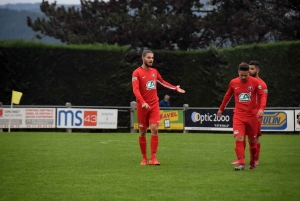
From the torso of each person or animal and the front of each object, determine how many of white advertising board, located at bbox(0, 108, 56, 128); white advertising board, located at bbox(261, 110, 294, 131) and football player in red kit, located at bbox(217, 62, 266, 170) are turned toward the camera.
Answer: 3

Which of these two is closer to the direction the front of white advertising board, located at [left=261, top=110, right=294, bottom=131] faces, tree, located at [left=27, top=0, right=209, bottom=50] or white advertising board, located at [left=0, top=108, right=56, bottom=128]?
the white advertising board

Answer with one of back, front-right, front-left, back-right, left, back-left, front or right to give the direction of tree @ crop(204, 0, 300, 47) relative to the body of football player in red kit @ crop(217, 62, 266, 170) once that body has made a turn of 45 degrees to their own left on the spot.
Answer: back-left

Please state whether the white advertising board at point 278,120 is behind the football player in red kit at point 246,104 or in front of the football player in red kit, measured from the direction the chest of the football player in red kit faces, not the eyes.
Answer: behind

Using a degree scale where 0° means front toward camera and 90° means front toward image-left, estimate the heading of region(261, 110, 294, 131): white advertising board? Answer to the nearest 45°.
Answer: approximately 0°

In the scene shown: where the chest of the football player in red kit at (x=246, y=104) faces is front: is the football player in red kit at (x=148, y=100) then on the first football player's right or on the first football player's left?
on the first football player's right

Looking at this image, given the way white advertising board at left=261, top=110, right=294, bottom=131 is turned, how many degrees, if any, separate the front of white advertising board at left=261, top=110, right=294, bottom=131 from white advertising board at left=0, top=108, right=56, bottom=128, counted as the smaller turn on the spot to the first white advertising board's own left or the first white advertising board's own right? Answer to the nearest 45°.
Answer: approximately 90° to the first white advertising board's own right
